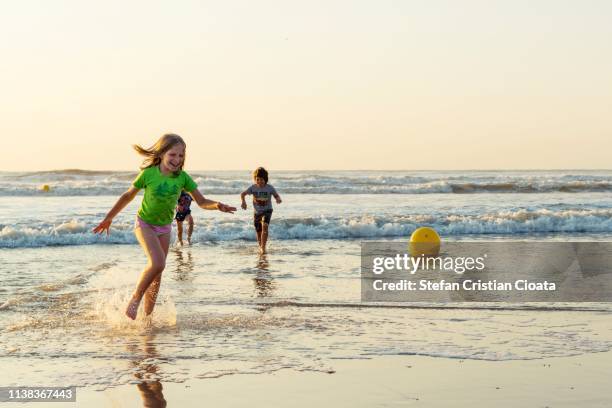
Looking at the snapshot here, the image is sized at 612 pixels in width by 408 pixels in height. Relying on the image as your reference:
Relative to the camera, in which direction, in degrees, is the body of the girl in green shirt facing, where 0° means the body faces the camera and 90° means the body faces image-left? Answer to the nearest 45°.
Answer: approximately 315°

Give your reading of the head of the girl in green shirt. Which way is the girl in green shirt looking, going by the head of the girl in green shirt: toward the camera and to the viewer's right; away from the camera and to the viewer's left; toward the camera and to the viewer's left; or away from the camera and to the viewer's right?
toward the camera and to the viewer's right

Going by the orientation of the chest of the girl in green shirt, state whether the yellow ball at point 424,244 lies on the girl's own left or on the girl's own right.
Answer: on the girl's own left
